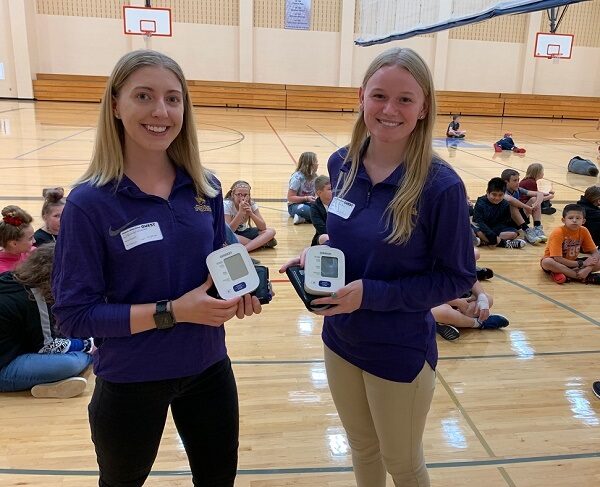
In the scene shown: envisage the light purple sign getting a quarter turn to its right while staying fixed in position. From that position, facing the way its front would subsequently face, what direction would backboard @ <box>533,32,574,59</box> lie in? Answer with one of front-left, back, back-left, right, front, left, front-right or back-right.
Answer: back

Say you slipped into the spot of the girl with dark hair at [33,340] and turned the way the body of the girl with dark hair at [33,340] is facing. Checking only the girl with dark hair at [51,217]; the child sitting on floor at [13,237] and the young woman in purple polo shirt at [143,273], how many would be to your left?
2

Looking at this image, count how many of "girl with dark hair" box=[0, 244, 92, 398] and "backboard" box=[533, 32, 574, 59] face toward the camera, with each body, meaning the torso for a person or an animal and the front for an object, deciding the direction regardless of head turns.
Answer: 1

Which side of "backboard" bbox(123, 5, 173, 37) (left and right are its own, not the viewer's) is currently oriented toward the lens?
front

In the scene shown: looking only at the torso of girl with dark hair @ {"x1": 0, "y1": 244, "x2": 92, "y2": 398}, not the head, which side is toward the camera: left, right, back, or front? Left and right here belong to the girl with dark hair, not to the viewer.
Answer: right

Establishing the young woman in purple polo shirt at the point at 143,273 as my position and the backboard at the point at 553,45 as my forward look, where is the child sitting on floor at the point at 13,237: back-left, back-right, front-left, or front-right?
front-left

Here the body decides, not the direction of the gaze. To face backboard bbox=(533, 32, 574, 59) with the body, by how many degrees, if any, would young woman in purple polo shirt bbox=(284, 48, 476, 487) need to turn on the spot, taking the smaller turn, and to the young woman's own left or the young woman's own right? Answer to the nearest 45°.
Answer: approximately 135° to the young woman's own right

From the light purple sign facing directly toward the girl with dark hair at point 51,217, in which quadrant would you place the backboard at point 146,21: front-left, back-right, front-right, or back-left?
front-right

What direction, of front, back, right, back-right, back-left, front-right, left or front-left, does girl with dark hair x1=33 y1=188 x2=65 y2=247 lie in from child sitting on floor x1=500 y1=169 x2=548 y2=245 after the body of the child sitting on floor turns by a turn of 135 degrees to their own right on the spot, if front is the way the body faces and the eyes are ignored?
front-left

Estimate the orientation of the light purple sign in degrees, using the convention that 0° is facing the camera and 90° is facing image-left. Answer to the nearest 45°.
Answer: approximately 0°

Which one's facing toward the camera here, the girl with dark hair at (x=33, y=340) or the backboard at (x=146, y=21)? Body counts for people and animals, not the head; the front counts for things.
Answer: the backboard

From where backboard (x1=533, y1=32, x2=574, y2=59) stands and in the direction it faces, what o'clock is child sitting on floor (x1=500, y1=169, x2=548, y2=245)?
The child sitting on floor is roughly at 12 o'clock from the backboard.

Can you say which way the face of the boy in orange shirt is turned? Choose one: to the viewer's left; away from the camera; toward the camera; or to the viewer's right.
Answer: toward the camera

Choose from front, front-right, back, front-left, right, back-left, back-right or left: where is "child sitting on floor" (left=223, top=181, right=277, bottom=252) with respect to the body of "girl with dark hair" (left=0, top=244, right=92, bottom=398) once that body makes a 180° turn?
back-right

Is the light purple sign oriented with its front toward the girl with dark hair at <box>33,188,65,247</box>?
yes

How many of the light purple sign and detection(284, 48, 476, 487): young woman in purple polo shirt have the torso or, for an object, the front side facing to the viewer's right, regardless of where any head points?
0

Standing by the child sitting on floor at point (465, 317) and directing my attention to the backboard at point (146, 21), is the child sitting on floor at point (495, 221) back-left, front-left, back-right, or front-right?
front-right

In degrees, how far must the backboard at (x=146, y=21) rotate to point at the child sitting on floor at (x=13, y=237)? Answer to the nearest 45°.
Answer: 0° — it already faces them

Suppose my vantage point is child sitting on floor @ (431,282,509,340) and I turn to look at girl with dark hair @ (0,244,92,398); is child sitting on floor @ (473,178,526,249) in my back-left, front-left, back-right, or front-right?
back-right
